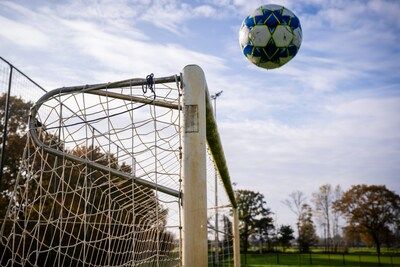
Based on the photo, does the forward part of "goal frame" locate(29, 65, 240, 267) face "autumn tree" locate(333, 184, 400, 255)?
no

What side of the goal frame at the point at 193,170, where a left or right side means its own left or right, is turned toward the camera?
right
